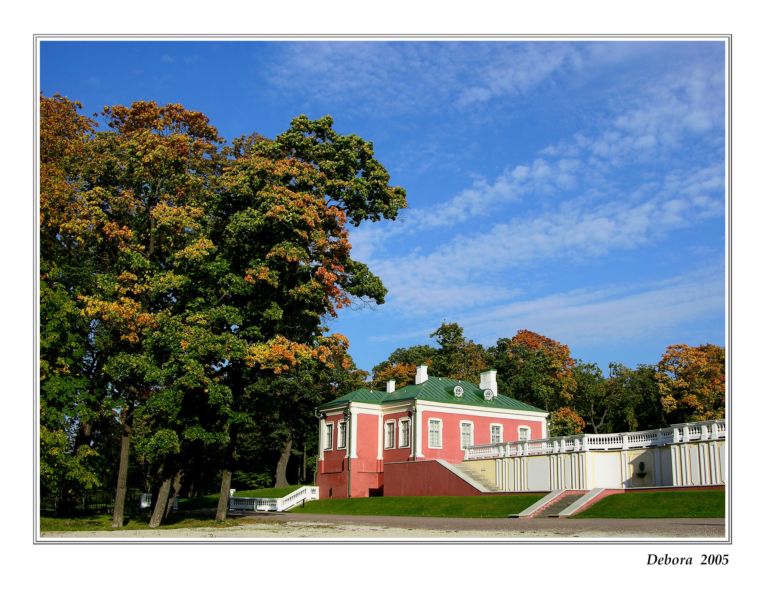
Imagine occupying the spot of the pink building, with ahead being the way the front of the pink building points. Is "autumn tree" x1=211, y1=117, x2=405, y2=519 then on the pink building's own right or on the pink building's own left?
on the pink building's own right

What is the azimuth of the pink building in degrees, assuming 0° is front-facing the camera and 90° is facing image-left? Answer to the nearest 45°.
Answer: approximately 315°

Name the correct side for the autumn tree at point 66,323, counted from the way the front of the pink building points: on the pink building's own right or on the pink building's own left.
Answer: on the pink building's own right
